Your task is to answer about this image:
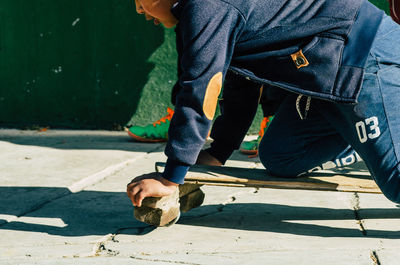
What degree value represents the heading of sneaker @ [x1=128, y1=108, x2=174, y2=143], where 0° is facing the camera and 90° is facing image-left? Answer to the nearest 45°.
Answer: approximately 90°

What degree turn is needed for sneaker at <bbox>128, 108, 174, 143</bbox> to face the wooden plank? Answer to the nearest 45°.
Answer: approximately 90° to its left
